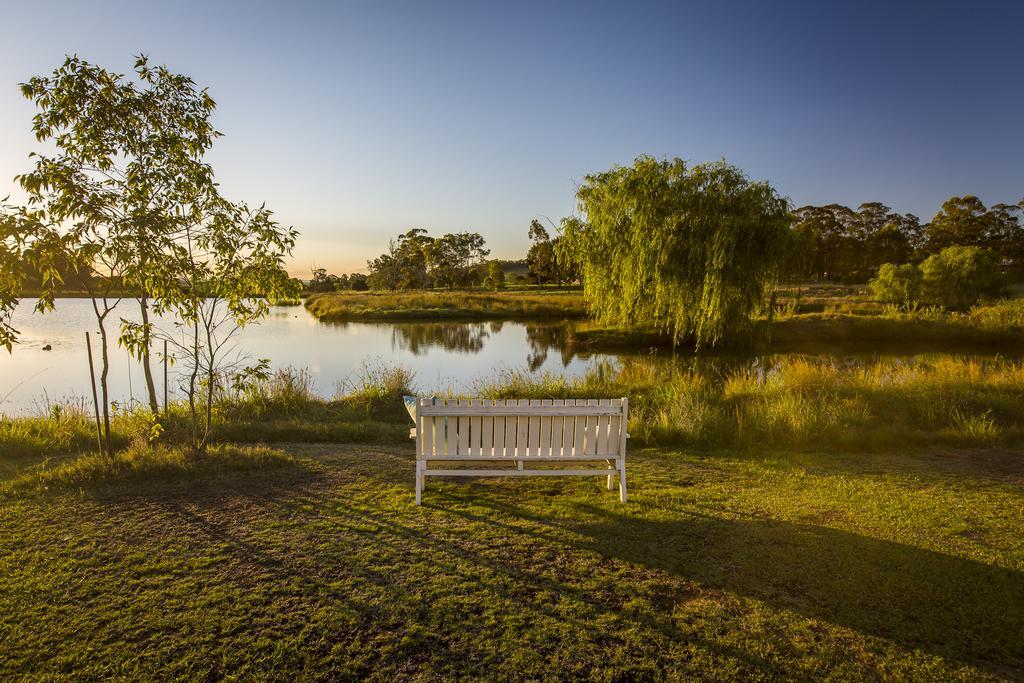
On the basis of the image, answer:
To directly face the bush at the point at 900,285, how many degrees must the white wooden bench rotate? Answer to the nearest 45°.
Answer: approximately 45° to its right

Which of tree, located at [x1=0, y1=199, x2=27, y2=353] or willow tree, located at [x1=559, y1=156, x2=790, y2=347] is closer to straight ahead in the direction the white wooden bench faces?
the willow tree

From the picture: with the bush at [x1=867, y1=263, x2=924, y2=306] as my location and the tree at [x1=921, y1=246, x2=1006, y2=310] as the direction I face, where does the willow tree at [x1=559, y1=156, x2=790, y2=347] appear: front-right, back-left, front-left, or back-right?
back-right

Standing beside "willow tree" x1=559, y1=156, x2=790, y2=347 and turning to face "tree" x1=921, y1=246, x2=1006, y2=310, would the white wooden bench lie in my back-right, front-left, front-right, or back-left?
back-right

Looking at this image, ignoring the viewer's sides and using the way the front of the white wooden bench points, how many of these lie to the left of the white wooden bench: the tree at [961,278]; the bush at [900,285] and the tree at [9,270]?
1

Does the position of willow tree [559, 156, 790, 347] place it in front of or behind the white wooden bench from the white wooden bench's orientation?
in front

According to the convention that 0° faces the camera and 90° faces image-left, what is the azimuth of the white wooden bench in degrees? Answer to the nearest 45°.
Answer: approximately 180°

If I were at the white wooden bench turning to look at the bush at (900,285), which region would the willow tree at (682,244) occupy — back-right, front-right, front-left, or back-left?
front-left

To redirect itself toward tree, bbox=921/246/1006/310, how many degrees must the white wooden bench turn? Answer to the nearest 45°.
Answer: approximately 45° to its right

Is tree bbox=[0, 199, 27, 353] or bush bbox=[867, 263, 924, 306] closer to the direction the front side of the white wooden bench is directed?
the bush

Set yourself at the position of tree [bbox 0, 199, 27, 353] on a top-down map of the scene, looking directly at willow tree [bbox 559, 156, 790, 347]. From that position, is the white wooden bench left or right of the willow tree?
right
